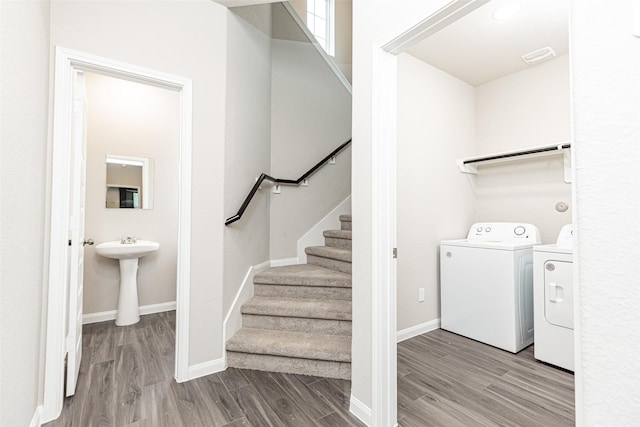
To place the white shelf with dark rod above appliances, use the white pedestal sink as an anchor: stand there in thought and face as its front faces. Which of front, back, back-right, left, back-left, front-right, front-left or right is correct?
front-left

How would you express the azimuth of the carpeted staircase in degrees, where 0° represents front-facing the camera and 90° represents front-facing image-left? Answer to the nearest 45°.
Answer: approximately 0°

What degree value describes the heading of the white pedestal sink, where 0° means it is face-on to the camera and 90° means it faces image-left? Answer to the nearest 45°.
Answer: approximately 0°

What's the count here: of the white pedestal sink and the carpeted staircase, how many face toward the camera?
2

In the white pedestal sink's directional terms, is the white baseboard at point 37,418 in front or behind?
in front

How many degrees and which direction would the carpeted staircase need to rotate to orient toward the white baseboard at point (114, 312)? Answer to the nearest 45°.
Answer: approximately 135° to its right

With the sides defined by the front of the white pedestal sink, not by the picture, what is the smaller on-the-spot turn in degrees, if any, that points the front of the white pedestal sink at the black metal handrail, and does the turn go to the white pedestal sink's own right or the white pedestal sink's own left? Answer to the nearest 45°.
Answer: approximately 45° to the white pedestal sink's own left

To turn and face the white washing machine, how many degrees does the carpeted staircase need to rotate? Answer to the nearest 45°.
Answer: approximately 90° to its left
